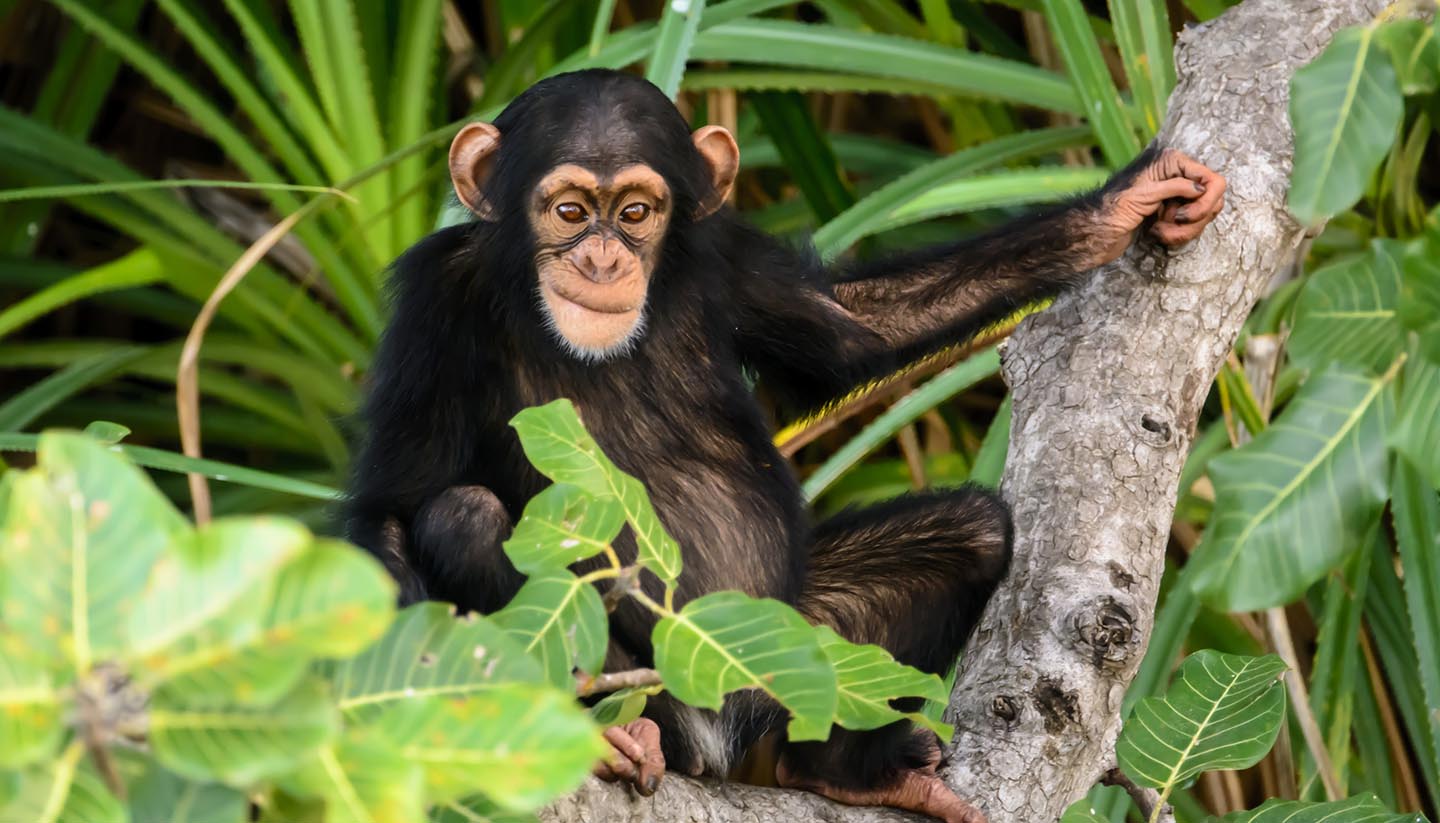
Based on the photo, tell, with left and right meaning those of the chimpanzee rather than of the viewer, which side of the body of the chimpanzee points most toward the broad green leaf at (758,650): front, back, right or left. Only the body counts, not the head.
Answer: front

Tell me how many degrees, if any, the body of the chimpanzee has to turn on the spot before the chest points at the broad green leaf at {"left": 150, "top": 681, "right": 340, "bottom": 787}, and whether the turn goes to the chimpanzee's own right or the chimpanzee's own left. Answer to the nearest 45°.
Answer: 0° — it already faces it

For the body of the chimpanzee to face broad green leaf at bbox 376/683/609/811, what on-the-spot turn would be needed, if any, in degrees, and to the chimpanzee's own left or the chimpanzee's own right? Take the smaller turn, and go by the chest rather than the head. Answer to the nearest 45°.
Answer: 0° — it already faces it

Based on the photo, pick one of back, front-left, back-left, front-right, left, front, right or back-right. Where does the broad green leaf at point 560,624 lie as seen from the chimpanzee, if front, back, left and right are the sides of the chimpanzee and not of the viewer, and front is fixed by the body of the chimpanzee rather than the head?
front

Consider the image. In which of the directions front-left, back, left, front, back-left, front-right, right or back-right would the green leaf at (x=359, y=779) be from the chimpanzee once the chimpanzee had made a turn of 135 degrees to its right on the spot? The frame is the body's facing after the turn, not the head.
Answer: back-left

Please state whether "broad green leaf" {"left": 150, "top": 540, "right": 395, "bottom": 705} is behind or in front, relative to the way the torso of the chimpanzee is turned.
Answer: in front

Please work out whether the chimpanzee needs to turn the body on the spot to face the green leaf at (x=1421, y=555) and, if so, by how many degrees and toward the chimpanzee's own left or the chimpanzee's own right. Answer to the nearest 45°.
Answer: approximately 135° to the chimpanzee's own left

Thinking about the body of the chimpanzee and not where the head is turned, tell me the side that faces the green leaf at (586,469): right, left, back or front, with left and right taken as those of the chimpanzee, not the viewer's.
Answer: front

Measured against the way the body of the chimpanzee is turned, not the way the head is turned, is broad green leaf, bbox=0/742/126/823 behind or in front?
in front

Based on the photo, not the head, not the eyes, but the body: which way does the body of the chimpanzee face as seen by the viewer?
toward the camera

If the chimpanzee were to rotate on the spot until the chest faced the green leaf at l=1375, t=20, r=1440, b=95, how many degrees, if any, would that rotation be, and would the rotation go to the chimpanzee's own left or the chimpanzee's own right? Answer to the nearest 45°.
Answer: approximately 45° to the chimpanzee's own left

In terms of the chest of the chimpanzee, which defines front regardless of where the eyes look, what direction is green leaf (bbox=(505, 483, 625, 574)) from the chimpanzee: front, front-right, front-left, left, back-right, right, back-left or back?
front

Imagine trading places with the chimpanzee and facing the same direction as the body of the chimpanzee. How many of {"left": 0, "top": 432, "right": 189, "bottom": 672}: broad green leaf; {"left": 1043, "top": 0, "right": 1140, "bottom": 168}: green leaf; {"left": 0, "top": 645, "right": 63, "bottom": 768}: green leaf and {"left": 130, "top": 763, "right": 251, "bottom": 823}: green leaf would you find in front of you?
3

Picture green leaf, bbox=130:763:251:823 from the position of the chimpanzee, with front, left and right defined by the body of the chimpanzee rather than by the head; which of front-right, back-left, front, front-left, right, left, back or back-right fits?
front
